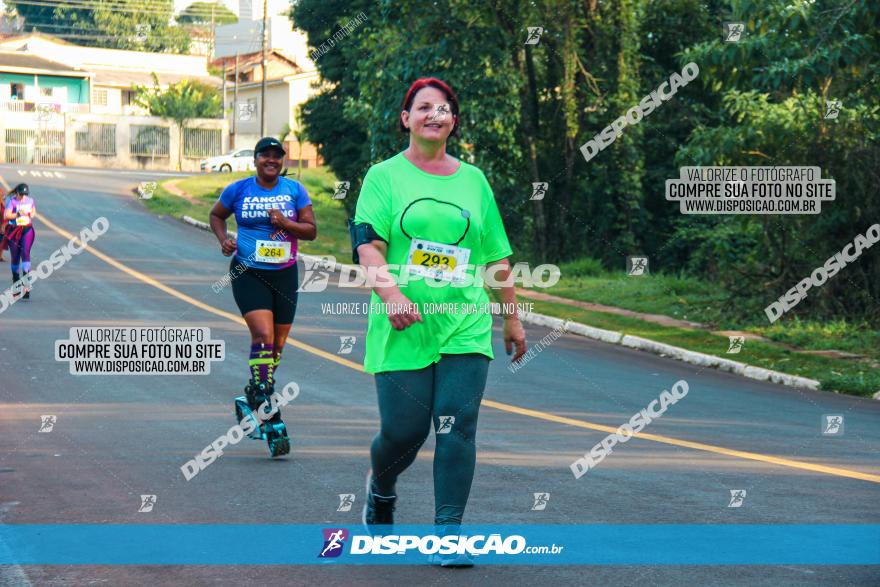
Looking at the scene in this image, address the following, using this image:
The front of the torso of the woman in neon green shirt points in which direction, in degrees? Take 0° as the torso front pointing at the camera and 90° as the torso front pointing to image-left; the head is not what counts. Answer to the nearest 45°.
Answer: approximately 0°

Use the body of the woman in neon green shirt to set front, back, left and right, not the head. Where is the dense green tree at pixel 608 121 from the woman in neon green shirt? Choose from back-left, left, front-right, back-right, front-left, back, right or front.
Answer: back

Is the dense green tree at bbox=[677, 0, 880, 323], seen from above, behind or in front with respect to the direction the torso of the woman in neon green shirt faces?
behind
